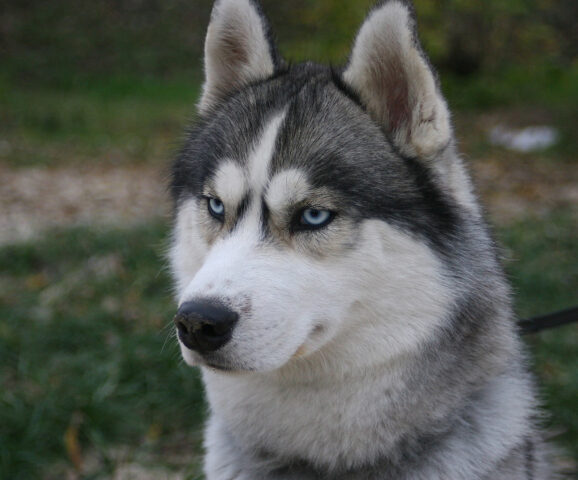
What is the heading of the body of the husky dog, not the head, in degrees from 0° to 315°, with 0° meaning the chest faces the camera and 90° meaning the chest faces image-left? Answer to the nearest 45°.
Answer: approximately 45°
